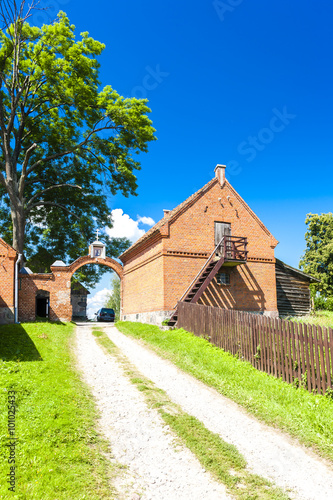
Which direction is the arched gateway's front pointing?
toward the camera

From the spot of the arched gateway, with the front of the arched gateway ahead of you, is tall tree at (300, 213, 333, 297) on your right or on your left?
on your left

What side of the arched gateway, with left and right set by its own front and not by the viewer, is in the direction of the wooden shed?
left

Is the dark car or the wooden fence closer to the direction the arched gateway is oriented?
the wooden fence

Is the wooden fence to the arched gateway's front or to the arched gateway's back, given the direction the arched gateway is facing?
to the front

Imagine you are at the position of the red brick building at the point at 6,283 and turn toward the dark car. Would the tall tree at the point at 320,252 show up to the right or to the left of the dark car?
right

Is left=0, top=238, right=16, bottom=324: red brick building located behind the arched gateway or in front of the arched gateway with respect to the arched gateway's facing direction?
in front

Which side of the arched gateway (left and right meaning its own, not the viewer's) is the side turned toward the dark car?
back
